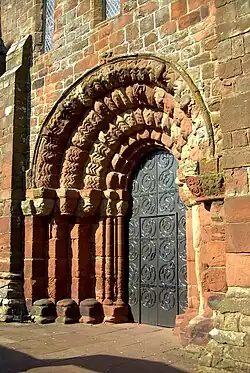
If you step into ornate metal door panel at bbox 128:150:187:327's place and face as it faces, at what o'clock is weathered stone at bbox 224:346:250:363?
The weathered stone is roughly at 10 o'clock from the ornate metal door panel.

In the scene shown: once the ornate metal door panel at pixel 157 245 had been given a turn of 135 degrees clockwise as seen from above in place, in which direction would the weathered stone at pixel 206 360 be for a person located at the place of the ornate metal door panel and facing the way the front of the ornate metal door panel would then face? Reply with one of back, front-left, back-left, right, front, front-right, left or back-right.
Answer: back

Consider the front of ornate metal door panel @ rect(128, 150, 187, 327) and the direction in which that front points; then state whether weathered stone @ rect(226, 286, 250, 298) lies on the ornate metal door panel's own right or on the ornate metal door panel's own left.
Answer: on the ornate metal door panel's own left

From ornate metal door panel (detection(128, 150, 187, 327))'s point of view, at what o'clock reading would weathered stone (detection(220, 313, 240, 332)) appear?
The weathered stone is roughly at 10 o'clock from the ornate metal door panel.

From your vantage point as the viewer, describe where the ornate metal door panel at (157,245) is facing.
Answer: facing the viewer and to the left of the viewer

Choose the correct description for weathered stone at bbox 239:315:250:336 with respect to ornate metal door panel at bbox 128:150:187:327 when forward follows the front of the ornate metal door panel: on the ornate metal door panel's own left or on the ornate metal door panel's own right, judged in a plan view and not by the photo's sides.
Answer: on the ornate metal door panel's own left

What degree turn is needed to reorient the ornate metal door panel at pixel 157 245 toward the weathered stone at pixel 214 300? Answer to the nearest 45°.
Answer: approximately 45° to its left

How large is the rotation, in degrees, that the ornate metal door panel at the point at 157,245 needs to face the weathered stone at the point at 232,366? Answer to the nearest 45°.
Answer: approximately 45° to its left

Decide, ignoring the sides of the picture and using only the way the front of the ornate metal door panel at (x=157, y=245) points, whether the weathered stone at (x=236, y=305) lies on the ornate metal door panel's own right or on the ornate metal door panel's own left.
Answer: on the ornate metal door panel's own left

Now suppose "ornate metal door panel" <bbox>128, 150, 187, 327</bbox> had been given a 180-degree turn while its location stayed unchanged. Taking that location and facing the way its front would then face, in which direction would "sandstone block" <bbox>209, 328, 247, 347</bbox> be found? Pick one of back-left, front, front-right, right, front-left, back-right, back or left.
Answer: back-right
